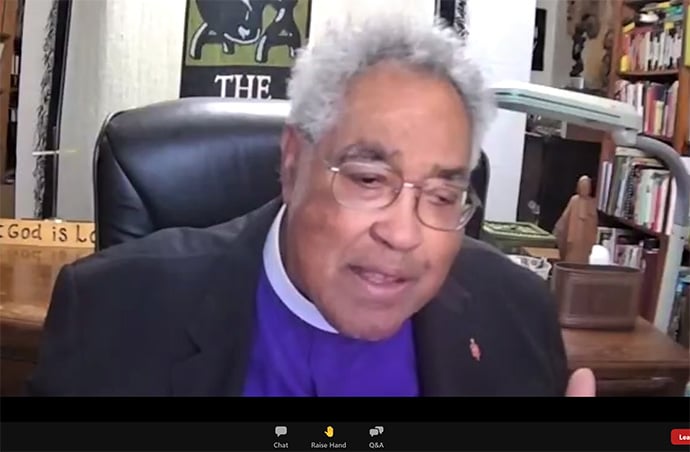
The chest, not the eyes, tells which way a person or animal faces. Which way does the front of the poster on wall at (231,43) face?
toward the camera

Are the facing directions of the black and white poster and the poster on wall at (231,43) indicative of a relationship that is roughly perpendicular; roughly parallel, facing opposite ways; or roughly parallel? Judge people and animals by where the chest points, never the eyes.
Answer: roughly parallel

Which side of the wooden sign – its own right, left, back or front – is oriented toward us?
front
